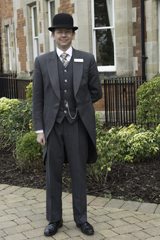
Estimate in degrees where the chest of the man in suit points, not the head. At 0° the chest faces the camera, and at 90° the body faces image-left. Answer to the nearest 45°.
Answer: approximately 0°

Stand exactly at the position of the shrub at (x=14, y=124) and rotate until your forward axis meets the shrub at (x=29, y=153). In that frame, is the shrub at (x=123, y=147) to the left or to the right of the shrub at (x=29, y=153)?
left

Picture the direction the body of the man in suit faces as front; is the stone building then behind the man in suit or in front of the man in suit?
behind

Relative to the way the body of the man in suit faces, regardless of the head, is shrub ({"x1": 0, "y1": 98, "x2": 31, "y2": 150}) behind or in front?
behind

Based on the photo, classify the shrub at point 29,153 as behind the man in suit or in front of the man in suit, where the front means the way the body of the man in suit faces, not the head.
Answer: behind

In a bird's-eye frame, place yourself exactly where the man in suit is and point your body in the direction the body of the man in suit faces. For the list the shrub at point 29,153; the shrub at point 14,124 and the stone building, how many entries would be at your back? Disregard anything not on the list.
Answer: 3

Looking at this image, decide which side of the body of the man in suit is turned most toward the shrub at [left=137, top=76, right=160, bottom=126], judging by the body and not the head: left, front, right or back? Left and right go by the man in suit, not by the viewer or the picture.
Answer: back
